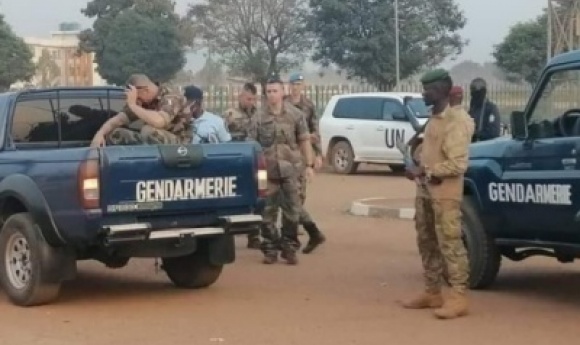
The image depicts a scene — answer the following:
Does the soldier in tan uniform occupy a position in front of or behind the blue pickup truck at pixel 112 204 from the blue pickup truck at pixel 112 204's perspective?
behind

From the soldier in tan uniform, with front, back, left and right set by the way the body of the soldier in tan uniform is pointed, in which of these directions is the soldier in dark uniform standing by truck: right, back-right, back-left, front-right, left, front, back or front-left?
right

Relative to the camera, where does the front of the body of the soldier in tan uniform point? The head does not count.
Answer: to the viewer's left

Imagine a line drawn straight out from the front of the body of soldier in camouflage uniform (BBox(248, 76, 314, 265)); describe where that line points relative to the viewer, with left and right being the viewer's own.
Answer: facing the viewer

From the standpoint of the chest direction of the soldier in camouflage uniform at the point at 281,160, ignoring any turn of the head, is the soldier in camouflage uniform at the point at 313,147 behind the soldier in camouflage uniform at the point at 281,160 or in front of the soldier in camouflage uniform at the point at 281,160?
behind

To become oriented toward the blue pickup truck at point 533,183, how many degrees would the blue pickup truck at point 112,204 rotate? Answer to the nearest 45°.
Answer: approximately 135° to its right

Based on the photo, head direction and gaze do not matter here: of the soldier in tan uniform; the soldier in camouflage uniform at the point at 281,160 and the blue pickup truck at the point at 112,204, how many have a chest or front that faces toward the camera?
1

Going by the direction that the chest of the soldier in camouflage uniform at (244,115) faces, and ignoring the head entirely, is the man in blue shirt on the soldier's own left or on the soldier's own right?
on the soldier's own right

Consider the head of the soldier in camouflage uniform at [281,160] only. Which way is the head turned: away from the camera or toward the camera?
toward the camera

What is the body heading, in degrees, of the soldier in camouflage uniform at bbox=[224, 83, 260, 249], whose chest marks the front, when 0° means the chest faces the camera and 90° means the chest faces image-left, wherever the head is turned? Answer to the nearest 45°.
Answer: approximately 315°

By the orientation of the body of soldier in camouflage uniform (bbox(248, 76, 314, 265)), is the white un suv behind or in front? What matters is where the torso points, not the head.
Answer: behind

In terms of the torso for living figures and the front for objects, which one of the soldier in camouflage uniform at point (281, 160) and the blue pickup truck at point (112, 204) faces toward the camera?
the soldier in camouflage uniform

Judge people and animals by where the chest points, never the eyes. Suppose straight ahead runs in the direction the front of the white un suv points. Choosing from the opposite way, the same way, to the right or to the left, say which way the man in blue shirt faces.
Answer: to the right
